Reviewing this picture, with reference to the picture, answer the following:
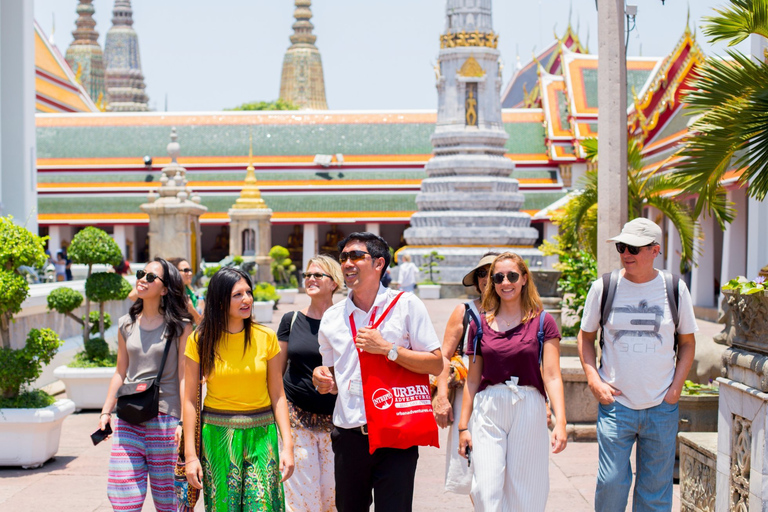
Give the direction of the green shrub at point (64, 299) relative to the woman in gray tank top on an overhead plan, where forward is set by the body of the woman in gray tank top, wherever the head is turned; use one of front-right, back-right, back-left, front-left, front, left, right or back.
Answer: back-right

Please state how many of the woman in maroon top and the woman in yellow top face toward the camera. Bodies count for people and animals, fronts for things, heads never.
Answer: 2

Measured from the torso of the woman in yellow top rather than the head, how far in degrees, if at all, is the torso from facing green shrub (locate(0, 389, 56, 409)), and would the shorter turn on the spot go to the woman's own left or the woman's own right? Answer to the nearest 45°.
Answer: approximately 135° to the woman's own right

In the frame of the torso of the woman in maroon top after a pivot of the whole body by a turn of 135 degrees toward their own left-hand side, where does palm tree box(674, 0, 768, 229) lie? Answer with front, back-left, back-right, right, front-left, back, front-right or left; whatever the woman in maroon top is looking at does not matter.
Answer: front

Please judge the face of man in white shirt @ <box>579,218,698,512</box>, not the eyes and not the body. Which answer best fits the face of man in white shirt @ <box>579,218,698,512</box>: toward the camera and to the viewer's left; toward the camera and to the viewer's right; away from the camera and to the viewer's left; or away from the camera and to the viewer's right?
toward the camera and to the viewer's left

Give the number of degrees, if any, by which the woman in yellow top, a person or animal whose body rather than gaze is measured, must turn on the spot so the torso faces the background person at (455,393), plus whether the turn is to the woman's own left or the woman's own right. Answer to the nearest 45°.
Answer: approximately 90° to the woman's own left

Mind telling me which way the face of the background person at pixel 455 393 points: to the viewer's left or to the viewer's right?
to the viewer's left

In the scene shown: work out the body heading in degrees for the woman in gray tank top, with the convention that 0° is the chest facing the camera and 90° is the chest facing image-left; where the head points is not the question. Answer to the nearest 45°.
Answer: approximately 45°

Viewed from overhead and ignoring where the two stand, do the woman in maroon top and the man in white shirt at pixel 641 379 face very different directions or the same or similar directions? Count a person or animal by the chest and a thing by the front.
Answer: same or similar directions

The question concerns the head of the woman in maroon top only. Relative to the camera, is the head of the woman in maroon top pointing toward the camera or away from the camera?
toward the camera

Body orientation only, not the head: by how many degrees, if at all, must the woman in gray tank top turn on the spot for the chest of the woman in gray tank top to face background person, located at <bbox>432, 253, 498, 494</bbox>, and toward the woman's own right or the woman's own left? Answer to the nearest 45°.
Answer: approximately 135° to the woman's own left

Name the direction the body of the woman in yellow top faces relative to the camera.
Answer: toward the camera

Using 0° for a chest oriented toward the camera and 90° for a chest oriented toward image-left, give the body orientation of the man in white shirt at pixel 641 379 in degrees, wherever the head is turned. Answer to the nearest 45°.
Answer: approximately 0°

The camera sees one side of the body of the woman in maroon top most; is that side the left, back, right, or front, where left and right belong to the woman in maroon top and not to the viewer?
front

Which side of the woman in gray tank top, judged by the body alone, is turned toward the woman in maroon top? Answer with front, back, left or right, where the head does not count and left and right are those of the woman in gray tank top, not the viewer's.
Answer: left
